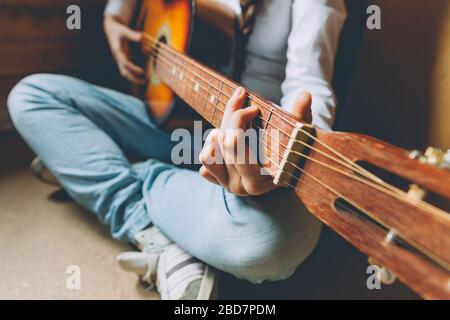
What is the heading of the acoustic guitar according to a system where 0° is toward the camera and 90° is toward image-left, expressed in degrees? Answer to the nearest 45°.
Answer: approximately 45°
